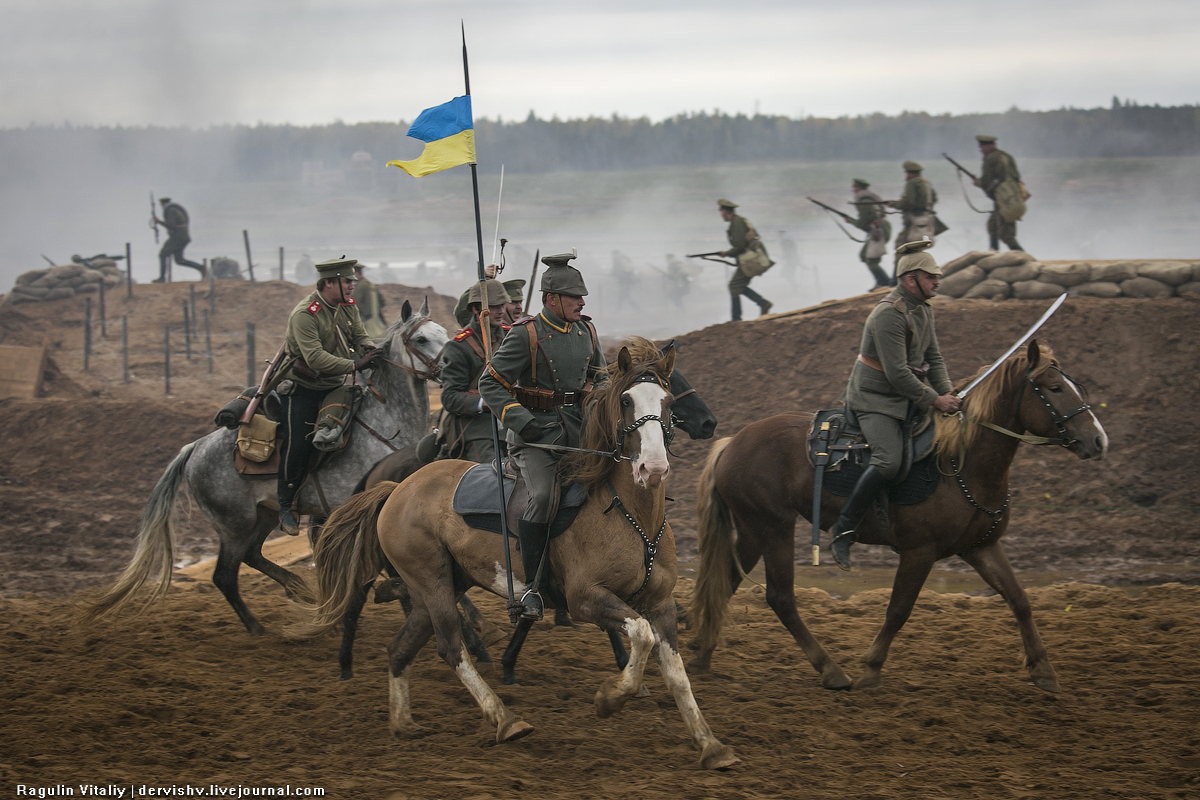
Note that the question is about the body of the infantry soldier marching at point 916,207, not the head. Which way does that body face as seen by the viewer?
to the viewer's left

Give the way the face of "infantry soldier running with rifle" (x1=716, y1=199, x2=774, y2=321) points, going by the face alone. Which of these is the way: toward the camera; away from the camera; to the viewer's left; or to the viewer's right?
to the viewer's left

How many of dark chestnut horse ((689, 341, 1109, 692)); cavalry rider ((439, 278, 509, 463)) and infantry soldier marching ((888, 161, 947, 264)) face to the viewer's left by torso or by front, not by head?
1

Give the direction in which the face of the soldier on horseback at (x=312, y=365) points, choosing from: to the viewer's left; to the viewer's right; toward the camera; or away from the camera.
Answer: to the viewer's right

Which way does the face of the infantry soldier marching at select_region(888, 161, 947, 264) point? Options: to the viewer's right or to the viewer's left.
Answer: to the viewer's left

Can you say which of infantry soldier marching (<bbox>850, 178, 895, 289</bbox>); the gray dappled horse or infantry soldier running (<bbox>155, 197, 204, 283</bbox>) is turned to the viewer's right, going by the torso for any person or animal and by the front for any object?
the gray dappled horse

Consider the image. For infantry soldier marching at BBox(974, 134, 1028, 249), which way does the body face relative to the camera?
to the viewer's left

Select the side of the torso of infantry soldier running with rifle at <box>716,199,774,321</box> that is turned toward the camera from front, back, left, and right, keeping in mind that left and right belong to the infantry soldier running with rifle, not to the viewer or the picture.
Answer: left

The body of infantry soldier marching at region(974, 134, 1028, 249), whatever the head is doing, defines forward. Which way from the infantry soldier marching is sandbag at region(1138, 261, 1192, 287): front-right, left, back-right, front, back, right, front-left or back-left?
back-left

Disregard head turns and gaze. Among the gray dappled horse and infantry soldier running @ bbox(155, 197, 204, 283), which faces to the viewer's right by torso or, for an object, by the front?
the gray dappled horse

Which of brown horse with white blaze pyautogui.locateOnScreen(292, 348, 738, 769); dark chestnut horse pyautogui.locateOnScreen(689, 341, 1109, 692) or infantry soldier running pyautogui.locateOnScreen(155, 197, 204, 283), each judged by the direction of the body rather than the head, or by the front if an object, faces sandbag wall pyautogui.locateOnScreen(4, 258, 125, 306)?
the infantry soldier running

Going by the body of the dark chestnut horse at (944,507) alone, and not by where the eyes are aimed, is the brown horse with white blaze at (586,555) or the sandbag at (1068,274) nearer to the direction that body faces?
the sandbag

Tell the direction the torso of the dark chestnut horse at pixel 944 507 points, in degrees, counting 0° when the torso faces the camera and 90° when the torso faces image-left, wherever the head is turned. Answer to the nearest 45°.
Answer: approximately 270°

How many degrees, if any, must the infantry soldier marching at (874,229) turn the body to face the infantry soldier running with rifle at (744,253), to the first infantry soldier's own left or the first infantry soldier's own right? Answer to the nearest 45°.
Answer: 0° — they already face them

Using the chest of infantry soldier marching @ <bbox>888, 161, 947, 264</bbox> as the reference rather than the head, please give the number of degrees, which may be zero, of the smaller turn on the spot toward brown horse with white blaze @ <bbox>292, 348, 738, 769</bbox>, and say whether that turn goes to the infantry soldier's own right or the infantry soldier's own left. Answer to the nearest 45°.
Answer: approximately 90° to the infantry soldier's own left
